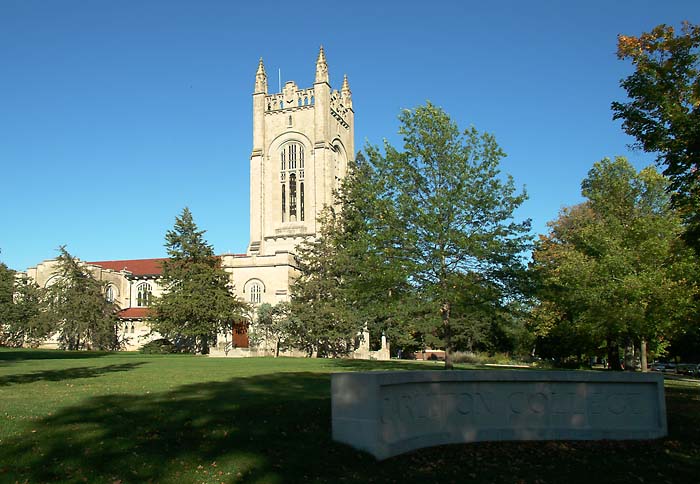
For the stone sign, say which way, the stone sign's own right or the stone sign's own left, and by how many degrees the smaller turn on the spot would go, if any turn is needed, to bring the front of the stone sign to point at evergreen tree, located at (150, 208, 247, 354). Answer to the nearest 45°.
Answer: approximately 180°

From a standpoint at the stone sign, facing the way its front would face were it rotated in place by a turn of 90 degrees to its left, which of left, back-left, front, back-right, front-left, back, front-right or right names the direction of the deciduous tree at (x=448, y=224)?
front-left

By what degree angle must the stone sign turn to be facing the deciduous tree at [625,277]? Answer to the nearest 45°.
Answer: approximately 135° to its left

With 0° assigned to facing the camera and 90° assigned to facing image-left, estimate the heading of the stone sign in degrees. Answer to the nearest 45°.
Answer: approximately 315°
